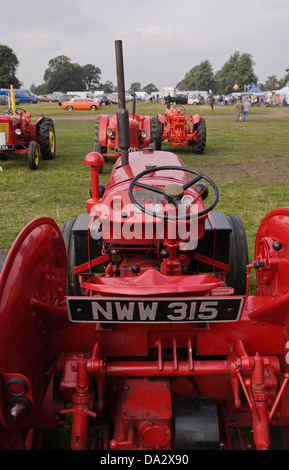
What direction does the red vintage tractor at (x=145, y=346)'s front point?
away from the camera

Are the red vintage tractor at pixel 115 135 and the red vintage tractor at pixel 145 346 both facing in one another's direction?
yes

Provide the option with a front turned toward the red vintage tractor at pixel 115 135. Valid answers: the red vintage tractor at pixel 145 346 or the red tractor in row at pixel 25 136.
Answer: the red vintage tractor at pixel 145 346

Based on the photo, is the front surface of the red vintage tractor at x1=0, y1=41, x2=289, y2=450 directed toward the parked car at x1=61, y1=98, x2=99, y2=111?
yes

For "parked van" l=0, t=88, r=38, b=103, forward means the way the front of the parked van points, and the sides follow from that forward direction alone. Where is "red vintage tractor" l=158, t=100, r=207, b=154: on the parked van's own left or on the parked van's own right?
on the parked van's own right

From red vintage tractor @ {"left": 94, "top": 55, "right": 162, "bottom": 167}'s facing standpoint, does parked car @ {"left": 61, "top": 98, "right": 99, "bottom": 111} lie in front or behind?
behind

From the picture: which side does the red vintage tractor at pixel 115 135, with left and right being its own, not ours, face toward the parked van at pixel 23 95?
back

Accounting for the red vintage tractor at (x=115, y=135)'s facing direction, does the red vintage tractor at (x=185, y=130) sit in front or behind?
behind

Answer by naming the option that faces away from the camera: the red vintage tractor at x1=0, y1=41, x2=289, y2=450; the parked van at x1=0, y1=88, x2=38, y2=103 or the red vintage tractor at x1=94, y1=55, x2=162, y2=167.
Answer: the red vintage tractor at x1=0, y1=41, x2=289, y2=450
